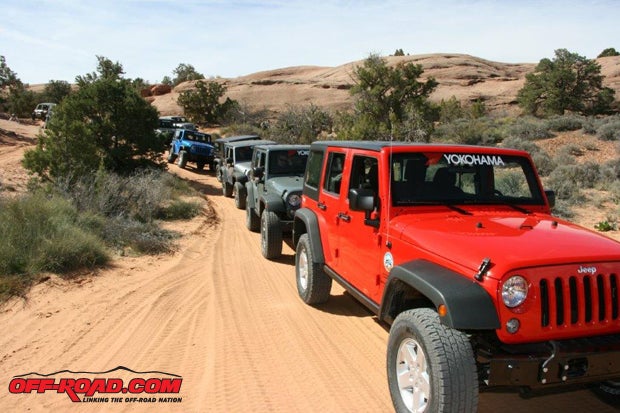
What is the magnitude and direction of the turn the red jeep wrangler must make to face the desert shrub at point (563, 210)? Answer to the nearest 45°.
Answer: approximately 135° to its left

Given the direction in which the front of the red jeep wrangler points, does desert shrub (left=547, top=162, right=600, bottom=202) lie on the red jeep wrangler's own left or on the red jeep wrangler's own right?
on the red jeep wrangler's own left

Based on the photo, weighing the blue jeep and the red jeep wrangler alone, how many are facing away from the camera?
0

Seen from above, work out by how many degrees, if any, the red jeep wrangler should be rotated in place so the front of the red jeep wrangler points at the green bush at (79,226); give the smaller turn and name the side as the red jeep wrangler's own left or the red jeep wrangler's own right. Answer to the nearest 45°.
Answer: approximately 180°

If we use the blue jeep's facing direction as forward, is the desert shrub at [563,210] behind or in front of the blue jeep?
in front

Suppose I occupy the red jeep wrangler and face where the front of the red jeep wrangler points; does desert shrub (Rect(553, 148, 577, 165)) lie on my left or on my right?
on my left

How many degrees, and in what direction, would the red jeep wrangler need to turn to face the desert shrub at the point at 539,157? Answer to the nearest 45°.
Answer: approximately 135° to its left

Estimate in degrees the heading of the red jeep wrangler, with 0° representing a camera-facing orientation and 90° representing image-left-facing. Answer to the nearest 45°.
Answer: approximately 315°

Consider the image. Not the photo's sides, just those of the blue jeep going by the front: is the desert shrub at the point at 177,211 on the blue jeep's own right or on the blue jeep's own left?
on the blue jeep's own right

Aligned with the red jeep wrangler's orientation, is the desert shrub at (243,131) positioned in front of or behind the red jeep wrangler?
behind

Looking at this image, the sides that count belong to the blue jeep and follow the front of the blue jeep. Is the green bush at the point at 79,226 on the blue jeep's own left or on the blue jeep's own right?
on the blue jeep's own right
